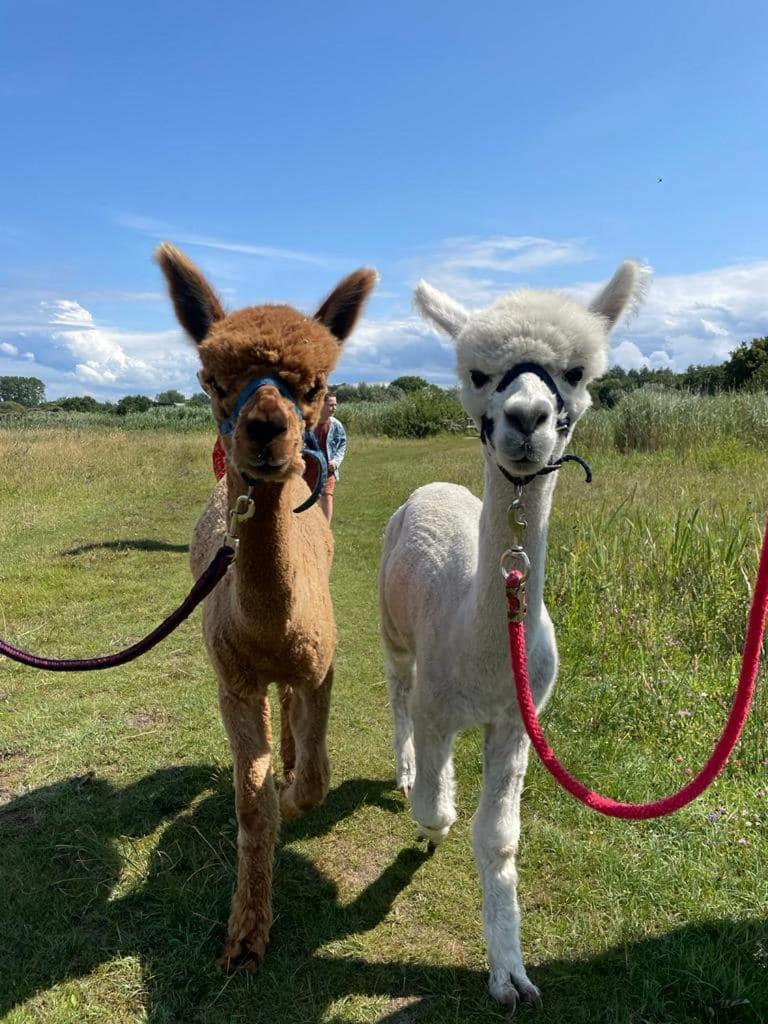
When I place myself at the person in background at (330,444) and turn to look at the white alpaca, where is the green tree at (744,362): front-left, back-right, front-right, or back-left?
back-left

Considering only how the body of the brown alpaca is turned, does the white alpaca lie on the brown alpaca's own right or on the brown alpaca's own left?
on the brown alpaca's own left

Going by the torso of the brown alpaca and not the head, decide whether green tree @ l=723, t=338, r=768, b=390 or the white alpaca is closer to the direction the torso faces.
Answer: the white alpaca

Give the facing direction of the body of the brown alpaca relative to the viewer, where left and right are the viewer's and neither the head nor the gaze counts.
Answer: facing the viewer

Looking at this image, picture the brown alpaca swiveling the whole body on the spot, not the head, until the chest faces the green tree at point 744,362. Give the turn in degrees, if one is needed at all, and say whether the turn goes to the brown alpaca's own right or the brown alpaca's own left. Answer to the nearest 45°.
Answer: approximately 135° to the brown alpaca's own left

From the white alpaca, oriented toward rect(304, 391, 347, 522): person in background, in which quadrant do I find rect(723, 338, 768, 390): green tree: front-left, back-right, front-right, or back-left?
front-right

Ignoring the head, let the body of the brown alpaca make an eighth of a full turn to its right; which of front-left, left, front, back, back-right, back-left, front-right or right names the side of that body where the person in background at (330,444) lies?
back-right
